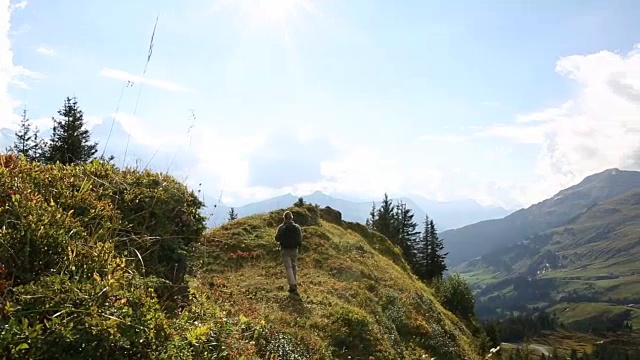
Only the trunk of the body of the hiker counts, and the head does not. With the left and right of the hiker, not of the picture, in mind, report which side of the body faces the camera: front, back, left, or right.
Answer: back
